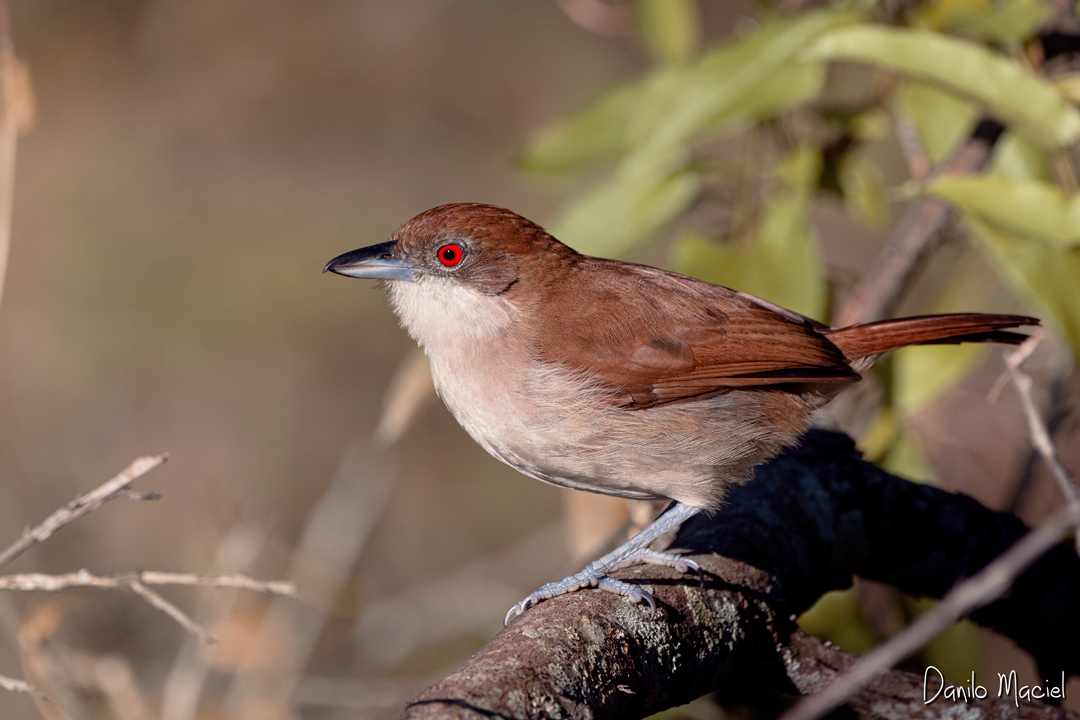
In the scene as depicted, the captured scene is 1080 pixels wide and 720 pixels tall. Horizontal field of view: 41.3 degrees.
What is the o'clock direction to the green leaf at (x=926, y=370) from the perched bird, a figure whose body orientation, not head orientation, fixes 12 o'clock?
The green leaf is roughly at 5 o'clock from the perched bird.

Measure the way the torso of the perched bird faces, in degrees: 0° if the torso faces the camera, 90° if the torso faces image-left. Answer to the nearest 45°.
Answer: approximately 90°

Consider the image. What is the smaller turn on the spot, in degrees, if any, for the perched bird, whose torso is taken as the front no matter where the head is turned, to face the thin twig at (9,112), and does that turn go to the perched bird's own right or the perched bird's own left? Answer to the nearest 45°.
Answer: approximately 45° to the perched bird's own right

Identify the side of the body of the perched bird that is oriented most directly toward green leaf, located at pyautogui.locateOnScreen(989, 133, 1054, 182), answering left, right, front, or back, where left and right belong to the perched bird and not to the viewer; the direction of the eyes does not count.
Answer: right

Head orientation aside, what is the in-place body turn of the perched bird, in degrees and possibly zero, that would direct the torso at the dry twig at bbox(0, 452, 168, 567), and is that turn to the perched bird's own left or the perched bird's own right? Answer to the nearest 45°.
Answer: approximately 45° to the perched bird's own left

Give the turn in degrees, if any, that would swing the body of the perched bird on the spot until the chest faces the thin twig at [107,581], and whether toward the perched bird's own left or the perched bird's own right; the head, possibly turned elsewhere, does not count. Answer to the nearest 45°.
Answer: approximately 45° to the perched bird's own left

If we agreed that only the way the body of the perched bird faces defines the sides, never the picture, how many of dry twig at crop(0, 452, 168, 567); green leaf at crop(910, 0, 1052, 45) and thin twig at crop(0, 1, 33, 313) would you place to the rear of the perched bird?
1

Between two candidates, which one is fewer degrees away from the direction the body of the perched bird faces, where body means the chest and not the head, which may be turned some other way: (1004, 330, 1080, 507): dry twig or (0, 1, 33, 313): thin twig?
the thin twig

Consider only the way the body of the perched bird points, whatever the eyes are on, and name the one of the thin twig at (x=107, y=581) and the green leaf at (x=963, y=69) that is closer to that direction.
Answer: the thin twig

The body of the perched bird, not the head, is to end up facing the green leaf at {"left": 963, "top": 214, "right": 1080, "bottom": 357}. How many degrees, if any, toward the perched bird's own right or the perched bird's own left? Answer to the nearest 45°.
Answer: approximately 180°

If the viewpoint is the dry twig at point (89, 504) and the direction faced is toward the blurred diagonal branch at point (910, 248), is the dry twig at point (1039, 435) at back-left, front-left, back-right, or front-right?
front-right
